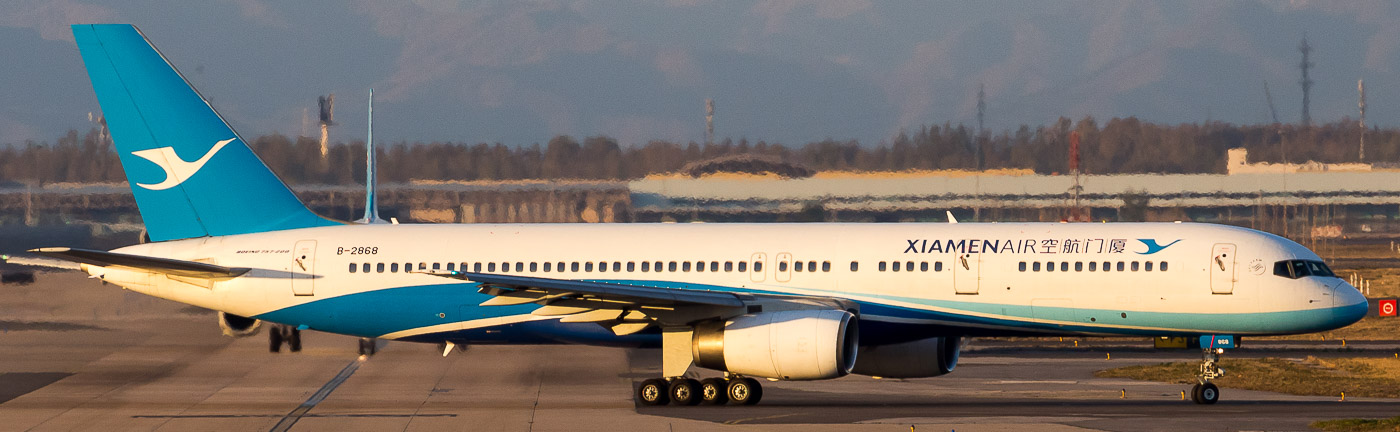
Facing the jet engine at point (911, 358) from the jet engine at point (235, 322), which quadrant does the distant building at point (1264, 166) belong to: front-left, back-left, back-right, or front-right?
front-left

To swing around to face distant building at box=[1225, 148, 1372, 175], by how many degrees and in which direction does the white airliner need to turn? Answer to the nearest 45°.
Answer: approximately 45° to its left

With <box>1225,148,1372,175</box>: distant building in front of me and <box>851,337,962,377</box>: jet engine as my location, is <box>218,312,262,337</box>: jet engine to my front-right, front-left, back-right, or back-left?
back-left

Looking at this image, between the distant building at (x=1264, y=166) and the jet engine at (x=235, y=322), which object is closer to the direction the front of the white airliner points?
the distant building

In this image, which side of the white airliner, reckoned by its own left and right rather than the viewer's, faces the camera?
right
